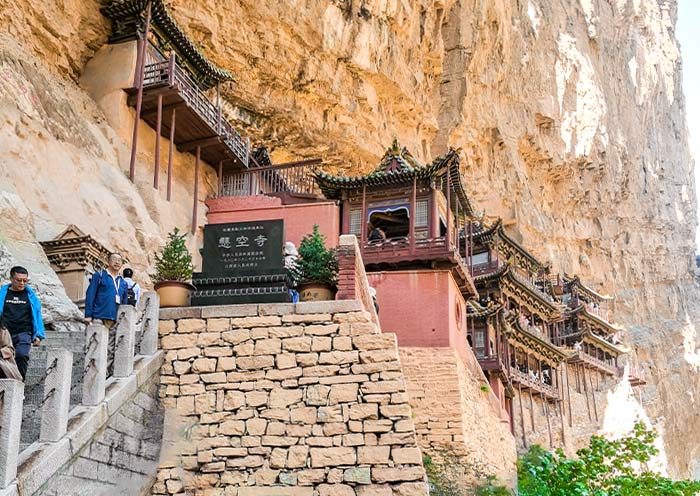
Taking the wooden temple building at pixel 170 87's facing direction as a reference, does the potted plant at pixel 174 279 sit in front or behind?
in front

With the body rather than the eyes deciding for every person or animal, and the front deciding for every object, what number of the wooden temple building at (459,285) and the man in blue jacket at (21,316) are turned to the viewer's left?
0

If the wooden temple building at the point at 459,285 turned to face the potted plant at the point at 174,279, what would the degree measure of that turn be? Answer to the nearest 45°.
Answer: approximately 45° to its right

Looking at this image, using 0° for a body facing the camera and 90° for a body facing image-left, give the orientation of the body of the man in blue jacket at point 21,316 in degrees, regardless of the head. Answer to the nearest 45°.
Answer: approximately 0°

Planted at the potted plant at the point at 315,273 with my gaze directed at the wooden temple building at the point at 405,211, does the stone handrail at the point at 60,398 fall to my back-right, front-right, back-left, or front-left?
back-left

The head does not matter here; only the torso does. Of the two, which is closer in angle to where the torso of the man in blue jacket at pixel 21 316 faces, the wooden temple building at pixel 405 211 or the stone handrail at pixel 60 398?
the stone handrail

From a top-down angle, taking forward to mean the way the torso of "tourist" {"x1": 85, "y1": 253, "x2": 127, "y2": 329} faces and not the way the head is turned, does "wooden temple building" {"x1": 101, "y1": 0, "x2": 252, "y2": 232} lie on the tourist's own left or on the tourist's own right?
on the tourist's own left

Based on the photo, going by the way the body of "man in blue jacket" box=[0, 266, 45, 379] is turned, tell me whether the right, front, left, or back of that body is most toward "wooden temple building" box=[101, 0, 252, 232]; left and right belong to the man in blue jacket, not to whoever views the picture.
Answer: back

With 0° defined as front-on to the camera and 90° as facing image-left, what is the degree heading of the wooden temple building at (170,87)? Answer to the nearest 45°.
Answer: approximately 315°
